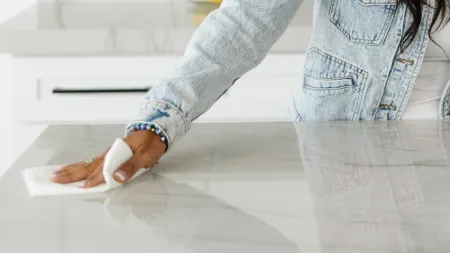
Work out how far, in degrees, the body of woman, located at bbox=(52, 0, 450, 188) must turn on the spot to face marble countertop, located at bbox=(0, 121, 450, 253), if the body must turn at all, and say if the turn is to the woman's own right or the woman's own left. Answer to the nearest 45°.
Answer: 0° — they already face it

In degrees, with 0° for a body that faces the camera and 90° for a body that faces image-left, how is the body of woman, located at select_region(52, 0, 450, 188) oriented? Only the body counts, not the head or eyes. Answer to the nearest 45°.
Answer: approximately 0°
